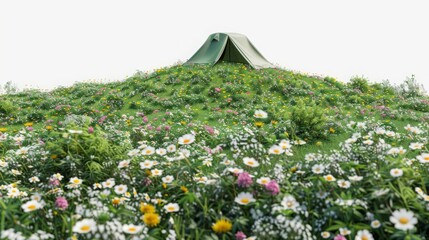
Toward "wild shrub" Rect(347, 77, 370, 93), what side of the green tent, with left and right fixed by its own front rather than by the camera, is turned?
left

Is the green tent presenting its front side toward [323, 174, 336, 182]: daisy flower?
yes

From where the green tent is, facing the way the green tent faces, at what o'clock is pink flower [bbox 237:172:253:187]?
The pink flower is roughly at 12 o'clock from the green tent.

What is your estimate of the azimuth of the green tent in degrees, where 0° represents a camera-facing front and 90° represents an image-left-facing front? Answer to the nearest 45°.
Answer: approximately 0°

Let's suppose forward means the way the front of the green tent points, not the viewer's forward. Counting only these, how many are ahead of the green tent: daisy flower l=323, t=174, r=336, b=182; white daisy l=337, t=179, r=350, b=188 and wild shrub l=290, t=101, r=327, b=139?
3

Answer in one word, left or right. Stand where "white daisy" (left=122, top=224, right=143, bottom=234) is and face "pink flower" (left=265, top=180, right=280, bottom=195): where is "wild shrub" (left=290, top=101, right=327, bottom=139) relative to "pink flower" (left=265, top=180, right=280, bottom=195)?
left

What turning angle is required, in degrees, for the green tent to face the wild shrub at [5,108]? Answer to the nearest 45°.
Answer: approximately 45° to its right

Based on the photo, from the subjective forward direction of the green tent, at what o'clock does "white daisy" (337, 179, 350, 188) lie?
The white daisy is roughly at 12 o'clock from the green tent.
